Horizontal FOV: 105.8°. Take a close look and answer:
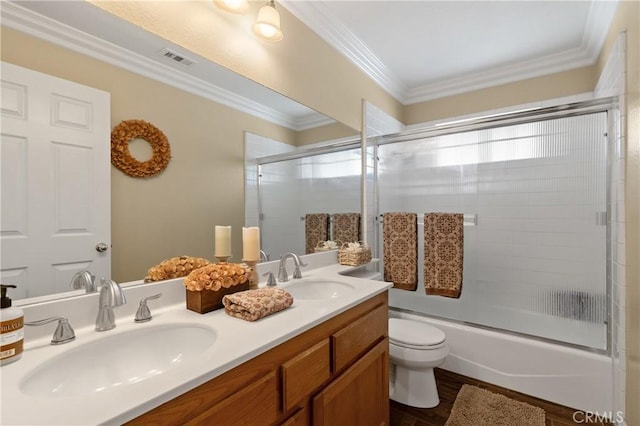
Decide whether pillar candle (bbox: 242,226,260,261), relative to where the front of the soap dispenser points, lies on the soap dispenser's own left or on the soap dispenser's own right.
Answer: on the soap dispenser's own left

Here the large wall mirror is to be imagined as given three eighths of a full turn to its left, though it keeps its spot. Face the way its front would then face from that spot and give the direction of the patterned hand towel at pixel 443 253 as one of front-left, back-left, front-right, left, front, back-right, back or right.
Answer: right

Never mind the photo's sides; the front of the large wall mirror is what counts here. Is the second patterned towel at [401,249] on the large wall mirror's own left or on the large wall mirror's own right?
on the large wall mirror's own left

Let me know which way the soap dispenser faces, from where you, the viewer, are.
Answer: facing the viewer and to the right of the viewer

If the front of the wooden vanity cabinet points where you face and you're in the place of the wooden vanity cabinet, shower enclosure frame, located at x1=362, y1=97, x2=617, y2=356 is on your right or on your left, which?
on your left

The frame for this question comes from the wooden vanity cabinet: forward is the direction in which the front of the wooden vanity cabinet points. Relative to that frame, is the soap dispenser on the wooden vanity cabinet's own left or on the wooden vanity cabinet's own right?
on the wooden vanity cabinet's own right

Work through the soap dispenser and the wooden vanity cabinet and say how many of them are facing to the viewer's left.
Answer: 0

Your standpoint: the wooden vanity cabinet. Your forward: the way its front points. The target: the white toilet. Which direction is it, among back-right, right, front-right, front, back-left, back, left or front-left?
left
